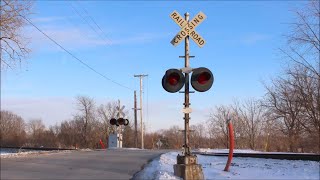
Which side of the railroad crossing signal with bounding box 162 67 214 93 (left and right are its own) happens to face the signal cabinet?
back

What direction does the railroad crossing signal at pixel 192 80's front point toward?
toward the camera
